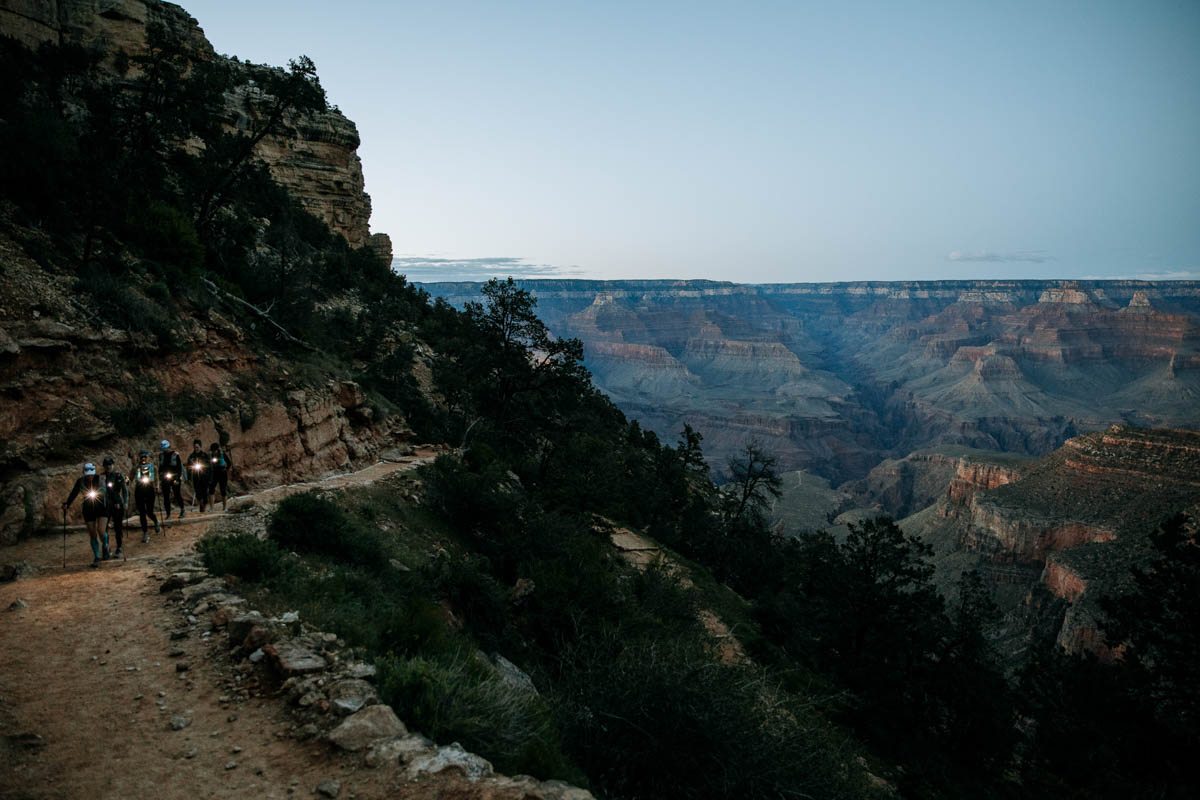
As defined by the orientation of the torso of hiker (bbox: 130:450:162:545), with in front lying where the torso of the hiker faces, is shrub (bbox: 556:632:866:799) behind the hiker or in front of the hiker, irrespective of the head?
in front

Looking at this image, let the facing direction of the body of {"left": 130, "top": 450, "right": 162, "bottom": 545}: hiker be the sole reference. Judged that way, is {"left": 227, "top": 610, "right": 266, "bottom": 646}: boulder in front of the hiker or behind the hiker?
in front

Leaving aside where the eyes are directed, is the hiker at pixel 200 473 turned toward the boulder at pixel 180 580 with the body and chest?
yes

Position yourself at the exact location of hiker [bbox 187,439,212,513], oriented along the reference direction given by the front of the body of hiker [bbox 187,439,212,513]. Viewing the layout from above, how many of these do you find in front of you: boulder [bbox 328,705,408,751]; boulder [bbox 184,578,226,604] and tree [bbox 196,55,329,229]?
2

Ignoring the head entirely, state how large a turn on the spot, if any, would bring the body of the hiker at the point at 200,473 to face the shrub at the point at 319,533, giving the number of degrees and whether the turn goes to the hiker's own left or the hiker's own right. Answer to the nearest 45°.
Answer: approximately 45° to the hiker's own left

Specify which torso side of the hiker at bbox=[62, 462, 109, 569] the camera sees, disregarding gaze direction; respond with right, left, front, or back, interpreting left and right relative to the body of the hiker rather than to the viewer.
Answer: front

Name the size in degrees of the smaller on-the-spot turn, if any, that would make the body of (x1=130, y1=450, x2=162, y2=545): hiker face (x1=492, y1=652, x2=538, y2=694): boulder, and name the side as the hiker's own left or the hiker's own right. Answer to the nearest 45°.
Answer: approximately 45° to the hiker's own left

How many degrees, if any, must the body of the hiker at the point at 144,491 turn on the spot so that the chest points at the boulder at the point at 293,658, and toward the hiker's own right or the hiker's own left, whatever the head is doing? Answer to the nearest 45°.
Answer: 0° — they already face it

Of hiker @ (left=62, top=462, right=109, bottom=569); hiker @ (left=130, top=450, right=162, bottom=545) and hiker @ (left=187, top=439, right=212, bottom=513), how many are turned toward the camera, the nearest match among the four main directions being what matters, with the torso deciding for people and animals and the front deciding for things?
3

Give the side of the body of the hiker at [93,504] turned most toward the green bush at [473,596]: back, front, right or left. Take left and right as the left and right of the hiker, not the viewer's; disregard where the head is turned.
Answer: left

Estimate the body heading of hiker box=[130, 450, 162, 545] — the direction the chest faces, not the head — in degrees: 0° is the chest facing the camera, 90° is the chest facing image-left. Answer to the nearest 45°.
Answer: approximately 0°

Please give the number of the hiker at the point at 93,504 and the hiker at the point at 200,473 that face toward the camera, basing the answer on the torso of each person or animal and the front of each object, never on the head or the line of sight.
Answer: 2

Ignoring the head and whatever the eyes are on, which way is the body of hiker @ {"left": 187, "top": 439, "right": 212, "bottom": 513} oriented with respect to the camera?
toward the camera

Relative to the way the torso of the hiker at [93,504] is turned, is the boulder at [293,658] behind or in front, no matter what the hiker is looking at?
in front

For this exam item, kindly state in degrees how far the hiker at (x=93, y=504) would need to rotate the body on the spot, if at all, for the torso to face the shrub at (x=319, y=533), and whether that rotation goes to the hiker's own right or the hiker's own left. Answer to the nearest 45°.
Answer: approximately 90° to the hiker's own left

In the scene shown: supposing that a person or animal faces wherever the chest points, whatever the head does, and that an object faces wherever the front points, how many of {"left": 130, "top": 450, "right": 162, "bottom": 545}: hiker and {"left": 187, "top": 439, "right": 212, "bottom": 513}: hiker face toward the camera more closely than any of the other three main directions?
2
